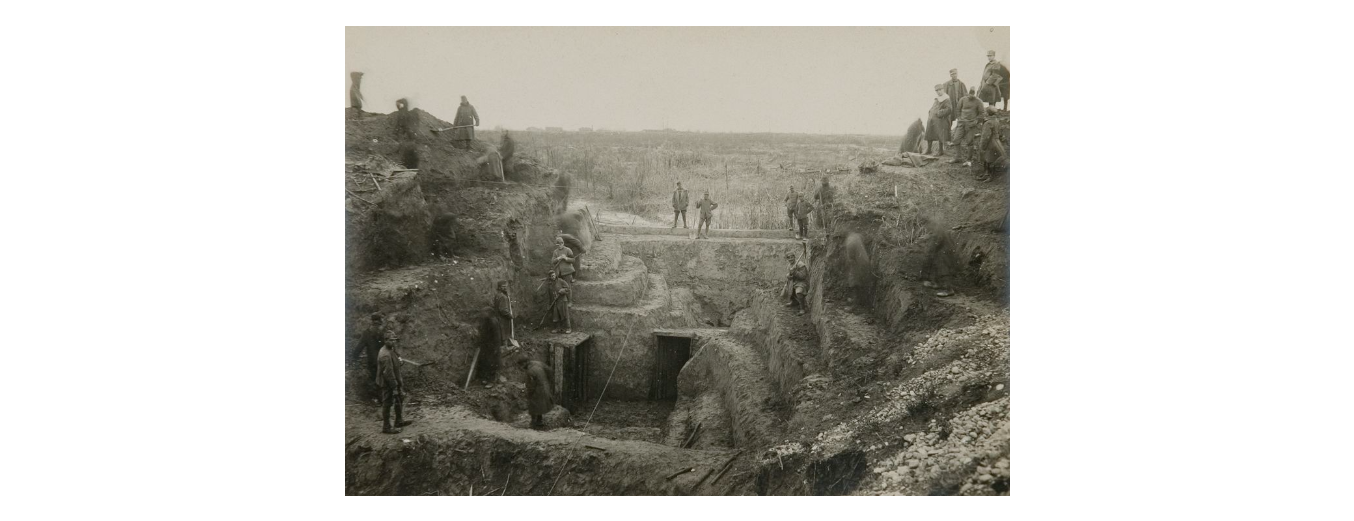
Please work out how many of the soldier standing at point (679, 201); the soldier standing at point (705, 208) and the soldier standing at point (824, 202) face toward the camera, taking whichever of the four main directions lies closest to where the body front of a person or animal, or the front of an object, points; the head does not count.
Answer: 3

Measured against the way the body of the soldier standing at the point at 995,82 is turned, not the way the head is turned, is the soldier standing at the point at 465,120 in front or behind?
in front

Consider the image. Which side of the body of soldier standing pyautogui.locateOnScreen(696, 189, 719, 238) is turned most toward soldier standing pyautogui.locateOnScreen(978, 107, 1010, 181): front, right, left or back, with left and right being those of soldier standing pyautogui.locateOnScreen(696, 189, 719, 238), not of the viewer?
left

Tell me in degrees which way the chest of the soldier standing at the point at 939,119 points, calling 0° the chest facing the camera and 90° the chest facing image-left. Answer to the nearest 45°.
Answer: approximately 45°

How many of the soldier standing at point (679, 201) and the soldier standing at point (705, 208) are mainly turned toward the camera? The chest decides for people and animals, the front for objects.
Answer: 2

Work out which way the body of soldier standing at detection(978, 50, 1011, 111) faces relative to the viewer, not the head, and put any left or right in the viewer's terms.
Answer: facing the viewer and to the left of the viewer

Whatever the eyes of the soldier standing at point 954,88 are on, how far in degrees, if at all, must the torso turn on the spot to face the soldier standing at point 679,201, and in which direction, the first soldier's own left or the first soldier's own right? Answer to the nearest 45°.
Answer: approximately 45° to the first soldier's own right

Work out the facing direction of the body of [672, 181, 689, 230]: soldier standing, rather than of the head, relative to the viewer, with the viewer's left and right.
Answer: facing the viewer
